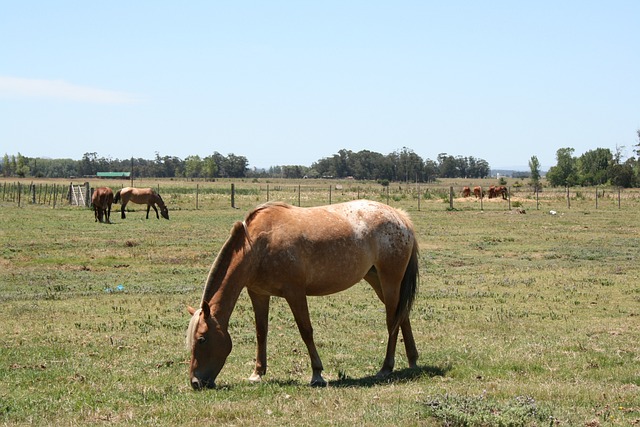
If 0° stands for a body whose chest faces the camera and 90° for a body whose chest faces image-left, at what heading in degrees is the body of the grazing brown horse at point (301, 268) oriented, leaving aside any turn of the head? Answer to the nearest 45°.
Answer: approximately 90°

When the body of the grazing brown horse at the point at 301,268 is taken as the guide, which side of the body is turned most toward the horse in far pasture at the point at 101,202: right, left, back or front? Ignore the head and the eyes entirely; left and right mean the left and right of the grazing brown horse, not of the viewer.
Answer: right

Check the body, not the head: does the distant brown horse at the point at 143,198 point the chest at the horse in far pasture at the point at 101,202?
no

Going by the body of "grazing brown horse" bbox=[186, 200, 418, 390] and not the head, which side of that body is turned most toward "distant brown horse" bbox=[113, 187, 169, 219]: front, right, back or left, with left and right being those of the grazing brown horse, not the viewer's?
right

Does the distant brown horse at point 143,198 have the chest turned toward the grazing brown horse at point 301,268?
no

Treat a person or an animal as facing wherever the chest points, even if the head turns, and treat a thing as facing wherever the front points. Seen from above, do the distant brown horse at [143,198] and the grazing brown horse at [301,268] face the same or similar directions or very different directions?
very different directions

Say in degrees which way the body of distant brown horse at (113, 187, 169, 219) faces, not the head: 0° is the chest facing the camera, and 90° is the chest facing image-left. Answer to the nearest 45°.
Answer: approximately 270°

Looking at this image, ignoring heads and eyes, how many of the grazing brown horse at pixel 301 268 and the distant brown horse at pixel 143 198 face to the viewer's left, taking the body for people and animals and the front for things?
1
